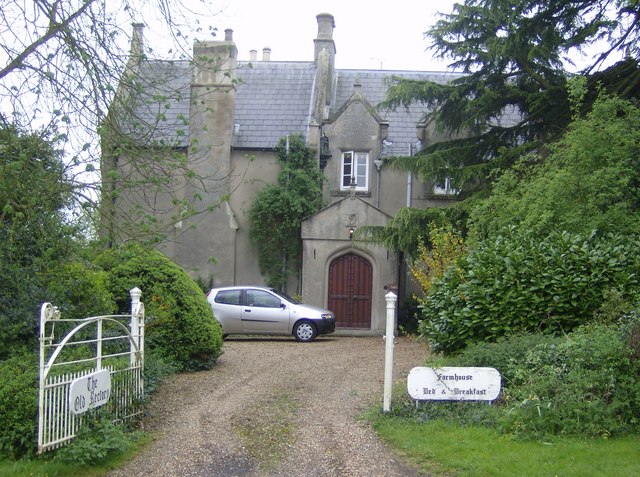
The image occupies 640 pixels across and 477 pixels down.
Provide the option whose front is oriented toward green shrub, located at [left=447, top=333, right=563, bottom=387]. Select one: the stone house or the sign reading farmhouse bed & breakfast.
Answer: the stone house

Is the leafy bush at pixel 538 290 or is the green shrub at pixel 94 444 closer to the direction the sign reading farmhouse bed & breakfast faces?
the green shrub

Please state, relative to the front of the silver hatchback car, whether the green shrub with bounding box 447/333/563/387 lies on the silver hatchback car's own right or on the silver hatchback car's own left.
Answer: on the silver hatchback car's own right

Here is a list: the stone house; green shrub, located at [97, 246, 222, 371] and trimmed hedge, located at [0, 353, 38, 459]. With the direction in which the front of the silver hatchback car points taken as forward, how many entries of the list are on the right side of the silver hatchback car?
2

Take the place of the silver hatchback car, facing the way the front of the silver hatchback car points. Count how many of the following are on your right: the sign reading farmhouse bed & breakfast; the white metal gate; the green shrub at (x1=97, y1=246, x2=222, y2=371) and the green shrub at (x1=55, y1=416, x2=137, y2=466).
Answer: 4

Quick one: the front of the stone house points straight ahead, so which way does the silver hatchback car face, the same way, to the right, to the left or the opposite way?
to the left

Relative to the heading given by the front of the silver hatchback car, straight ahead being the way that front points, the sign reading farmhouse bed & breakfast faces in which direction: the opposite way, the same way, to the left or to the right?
to the right

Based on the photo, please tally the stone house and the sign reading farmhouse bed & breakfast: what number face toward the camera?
2

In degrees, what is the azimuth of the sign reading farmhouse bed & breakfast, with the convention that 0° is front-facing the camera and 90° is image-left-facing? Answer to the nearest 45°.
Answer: approximately 0°

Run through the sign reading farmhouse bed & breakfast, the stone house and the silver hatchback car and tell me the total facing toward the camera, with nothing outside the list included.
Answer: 2

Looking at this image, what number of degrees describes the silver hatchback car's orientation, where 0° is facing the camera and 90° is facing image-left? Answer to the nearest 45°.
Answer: approximately 270°

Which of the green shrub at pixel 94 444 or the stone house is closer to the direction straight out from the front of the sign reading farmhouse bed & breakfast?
the green shrub
